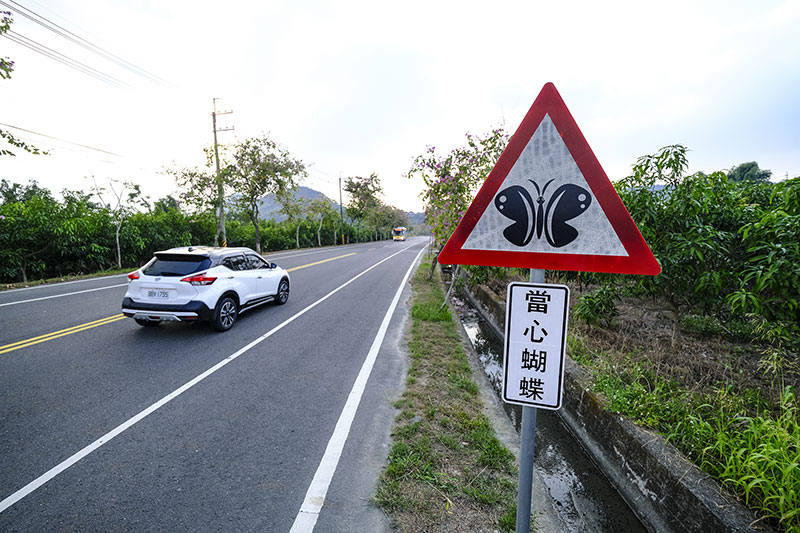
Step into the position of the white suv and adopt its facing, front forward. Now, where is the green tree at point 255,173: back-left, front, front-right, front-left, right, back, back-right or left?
front-left

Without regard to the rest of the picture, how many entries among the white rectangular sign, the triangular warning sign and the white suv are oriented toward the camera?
2

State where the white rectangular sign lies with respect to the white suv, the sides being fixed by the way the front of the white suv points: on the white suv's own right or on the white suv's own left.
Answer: on the white suv's own right

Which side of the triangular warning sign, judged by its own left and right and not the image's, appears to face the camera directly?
front

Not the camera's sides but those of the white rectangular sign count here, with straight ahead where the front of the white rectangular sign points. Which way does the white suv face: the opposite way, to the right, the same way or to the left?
the opposite way

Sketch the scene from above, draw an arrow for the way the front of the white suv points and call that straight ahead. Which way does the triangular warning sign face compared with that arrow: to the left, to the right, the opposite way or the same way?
the opposite way

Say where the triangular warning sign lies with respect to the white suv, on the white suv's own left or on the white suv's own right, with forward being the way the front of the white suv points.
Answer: on the white suv's own right

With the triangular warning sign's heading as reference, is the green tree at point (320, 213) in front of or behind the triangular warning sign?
behind

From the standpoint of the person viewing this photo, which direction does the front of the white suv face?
facing away from the viewer and to the right of the viewer

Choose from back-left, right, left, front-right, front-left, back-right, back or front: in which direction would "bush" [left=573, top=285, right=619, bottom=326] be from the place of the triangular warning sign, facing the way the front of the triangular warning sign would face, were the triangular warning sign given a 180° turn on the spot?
front

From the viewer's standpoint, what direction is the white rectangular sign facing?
toward the camera

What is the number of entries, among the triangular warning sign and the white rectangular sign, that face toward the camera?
2
